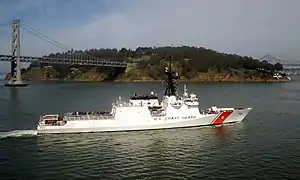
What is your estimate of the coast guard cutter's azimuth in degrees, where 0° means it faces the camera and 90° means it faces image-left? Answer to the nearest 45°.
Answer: approximately 270°
